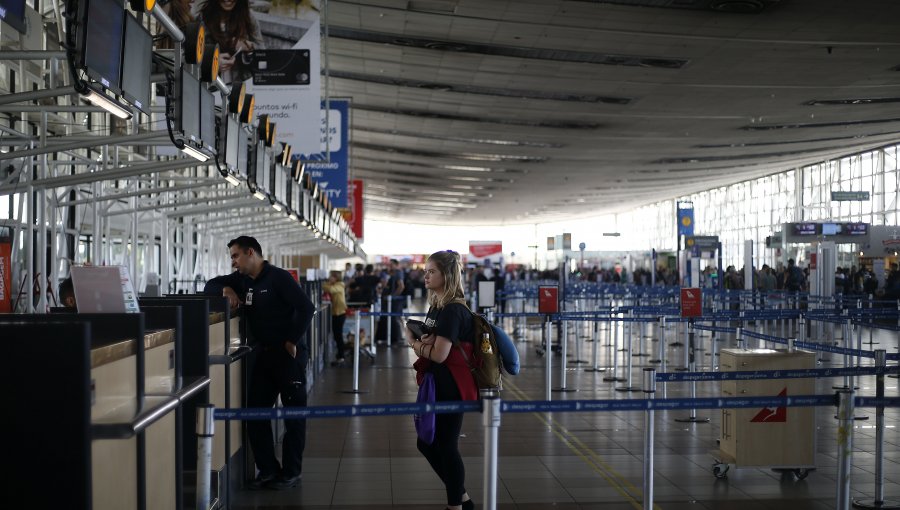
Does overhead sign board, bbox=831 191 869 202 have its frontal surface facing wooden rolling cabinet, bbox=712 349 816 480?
yes

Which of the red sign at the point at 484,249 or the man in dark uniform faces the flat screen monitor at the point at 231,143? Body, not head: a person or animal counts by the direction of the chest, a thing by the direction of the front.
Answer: the red sign

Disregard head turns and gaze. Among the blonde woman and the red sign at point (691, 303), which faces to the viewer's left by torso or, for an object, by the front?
the blonde woman

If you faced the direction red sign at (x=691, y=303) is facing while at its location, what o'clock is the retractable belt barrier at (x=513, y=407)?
The retractable belt barrier is roughly at 12 o'clock from the red sign.

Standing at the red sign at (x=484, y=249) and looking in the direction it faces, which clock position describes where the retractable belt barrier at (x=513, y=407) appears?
The retractable belt barrier is roughly at 12 o'clock from the red sign.

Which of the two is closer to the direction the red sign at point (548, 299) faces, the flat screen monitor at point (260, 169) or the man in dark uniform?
the man in dark uniform

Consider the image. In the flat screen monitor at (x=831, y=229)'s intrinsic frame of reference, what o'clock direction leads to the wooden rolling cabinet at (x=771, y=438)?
The wooden rolling cabinet is roughly at 12 o'clock from the flat screen monitor.

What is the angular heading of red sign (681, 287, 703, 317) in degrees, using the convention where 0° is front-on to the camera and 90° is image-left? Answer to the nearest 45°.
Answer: approximately 0°
